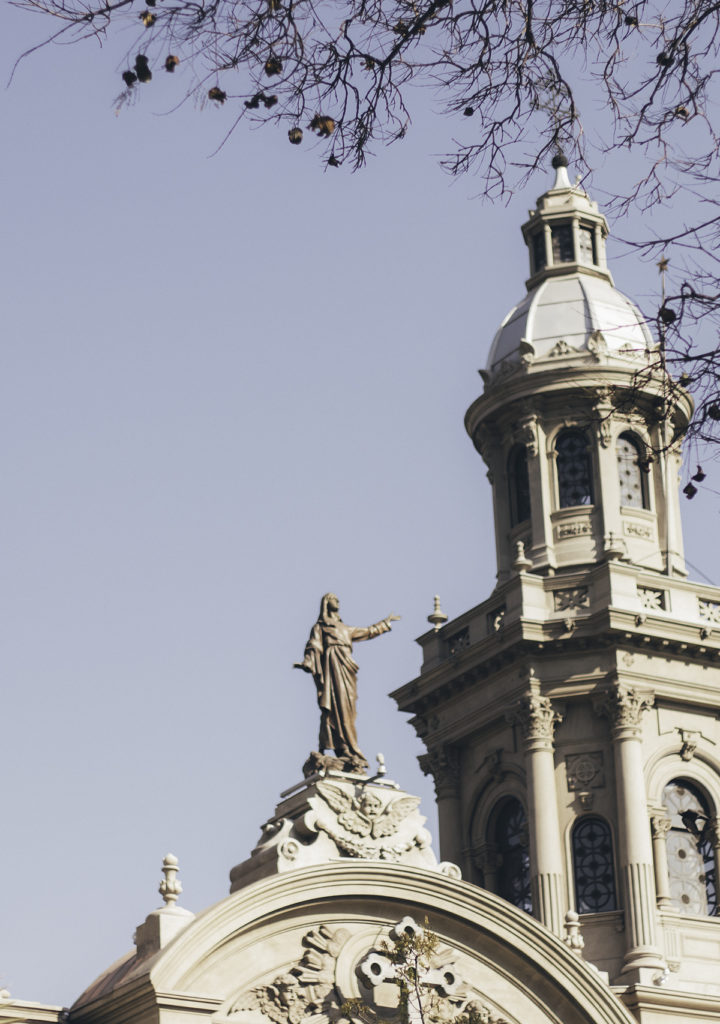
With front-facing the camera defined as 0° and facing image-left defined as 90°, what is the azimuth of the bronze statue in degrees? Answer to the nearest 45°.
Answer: approximately 315°
